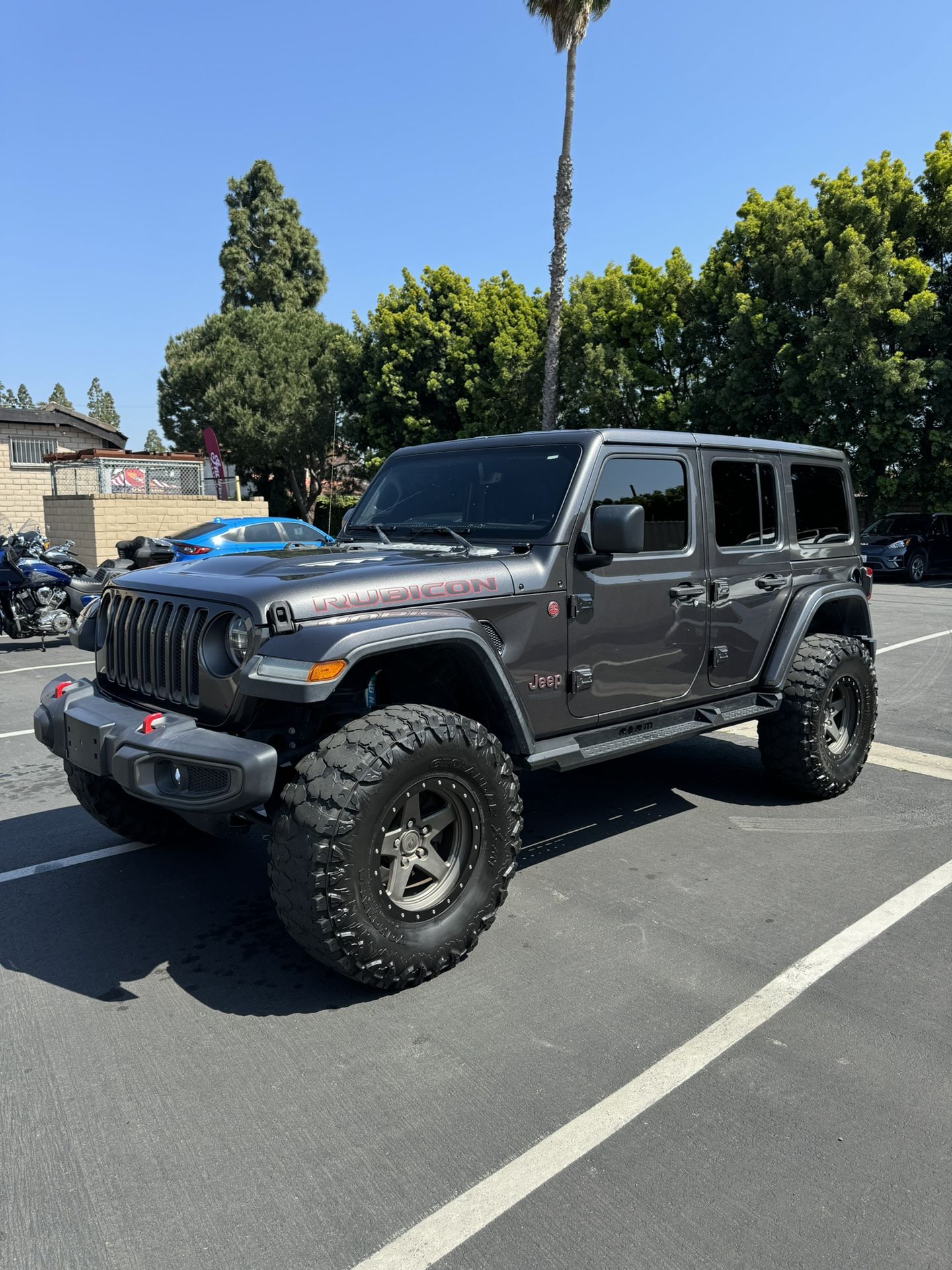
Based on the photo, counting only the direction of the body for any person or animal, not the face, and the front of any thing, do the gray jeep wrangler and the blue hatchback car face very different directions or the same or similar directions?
very different directions

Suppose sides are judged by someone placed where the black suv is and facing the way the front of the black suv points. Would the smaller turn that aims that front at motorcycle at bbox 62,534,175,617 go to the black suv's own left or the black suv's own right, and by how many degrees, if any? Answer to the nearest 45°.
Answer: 0° — it already faces it

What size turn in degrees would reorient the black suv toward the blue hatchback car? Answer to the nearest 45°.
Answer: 0° — it already faces it

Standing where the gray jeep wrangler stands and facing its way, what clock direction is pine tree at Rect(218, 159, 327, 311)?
The pine tree is roughly at 4 o'clock from the gray jeep wrangler.

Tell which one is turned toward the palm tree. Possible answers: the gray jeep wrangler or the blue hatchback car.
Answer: the blue hatchback car

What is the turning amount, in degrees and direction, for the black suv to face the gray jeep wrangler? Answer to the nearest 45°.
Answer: approximately 45° to its left

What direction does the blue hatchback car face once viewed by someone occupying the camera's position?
facing away from the viewer and to the right of the viewer

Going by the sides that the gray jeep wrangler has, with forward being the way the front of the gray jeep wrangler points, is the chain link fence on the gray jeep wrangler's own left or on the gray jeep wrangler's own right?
on the gray jeep wrangler's own right

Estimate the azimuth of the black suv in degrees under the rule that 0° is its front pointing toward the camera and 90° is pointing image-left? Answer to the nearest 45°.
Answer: approximately 45°
